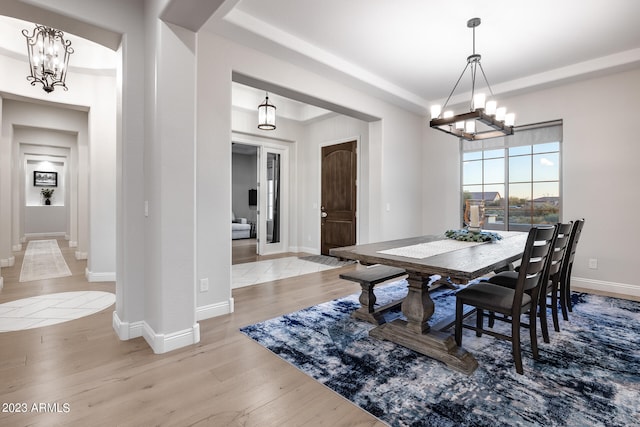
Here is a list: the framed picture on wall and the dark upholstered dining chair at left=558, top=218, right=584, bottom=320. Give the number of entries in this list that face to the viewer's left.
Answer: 1

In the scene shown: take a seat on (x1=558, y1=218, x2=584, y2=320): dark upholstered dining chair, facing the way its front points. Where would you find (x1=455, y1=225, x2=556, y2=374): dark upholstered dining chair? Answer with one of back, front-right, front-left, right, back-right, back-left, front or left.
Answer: left

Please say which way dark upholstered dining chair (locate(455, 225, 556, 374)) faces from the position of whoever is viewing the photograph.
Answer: facing away from the viewer and to the left of the viewer

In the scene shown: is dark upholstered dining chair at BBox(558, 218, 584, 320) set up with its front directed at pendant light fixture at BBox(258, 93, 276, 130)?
yes

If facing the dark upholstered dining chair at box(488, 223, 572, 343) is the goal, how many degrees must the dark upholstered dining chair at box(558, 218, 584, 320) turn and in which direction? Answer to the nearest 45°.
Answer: approximately 90° to its left

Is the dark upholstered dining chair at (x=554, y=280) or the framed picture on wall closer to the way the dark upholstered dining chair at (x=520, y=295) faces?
the framed picture on wall

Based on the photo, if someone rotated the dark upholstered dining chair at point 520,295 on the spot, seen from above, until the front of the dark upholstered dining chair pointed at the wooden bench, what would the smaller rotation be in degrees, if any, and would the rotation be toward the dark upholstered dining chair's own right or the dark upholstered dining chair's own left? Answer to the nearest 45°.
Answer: approximately 45° to the dark upholstered dining chair's own left

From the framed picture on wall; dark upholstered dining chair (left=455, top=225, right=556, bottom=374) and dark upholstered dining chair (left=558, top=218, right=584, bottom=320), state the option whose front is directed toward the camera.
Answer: the framed picture on wall

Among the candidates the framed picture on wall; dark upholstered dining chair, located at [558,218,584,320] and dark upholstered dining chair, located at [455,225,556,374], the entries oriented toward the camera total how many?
1

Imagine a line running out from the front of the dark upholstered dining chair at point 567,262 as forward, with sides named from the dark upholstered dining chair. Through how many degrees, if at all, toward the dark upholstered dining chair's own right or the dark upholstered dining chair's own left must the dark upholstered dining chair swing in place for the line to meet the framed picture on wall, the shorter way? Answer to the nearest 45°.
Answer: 0° — it already faces it

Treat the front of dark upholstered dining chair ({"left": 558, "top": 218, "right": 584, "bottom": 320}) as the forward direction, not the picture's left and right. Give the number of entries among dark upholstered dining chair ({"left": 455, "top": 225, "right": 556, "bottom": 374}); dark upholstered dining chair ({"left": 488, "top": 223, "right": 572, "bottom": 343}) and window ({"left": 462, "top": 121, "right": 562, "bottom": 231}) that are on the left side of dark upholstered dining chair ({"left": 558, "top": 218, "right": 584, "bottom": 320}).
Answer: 2

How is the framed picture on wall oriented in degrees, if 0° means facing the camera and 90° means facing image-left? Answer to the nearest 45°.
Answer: approximately 0°

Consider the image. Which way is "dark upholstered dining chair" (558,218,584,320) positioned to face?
to the viewer's left

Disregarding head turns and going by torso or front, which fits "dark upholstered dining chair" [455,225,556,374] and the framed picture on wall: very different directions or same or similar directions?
very different directions

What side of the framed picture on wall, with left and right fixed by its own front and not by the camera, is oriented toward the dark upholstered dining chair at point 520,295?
front

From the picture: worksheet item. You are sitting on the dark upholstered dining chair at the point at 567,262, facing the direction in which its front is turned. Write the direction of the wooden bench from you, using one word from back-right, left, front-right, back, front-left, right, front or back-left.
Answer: front-left
